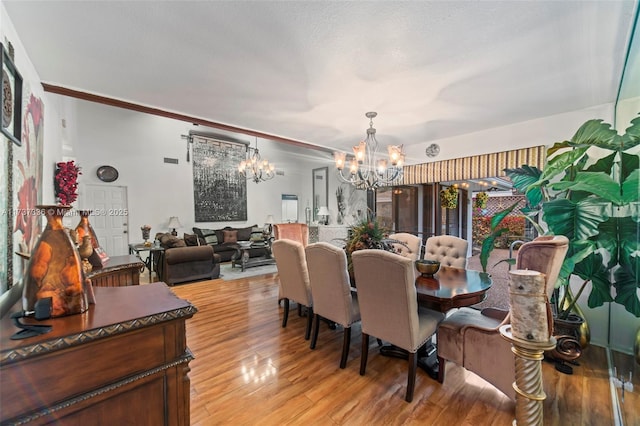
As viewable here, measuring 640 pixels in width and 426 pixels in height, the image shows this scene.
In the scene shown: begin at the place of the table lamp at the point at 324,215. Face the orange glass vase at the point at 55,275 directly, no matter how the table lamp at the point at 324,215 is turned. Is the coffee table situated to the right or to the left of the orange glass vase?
right

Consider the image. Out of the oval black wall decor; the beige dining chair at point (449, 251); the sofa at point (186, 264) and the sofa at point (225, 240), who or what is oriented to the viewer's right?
the sofa at point (186, 264)

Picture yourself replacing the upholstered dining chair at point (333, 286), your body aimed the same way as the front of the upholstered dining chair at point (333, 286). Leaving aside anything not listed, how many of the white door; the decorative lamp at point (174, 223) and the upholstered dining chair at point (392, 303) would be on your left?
2

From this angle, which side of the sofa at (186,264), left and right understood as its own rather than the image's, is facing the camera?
right

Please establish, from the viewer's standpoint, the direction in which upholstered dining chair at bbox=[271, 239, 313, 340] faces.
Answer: facing away from the viewer and to the right of the viewer

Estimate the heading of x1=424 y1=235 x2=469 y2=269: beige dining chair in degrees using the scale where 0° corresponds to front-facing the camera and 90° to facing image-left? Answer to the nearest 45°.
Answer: approximately 45°

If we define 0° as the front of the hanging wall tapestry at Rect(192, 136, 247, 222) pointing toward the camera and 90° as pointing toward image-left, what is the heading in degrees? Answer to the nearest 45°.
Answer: approximately 315°

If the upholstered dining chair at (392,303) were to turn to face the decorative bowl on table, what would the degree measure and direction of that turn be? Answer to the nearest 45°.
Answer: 0° — it already faces it

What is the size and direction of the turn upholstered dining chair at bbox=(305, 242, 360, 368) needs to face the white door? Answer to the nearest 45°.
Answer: approximately 90° to its left

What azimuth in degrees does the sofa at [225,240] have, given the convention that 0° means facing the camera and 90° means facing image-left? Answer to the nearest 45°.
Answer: approximately 0°
